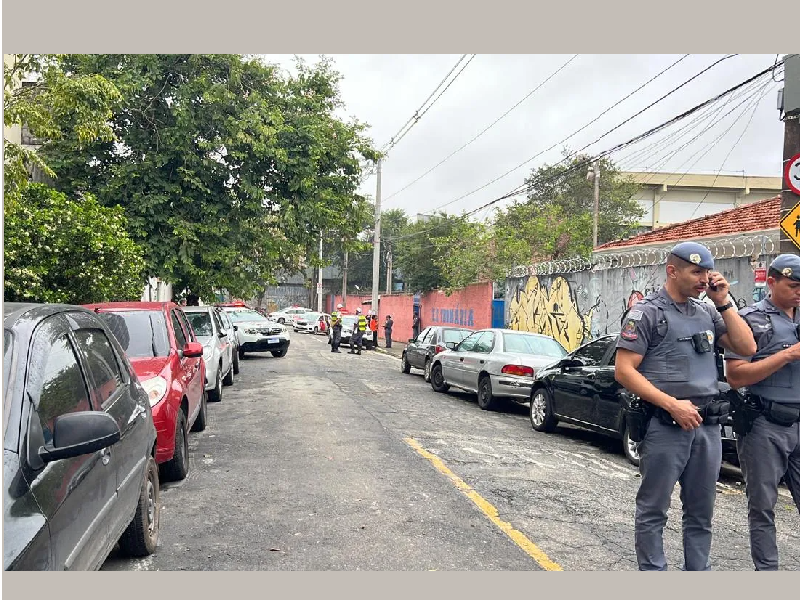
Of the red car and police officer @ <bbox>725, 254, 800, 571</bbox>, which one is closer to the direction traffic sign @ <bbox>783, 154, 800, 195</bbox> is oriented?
the police officer

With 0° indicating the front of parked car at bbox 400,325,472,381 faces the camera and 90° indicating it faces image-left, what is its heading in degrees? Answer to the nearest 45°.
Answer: approximately 135°

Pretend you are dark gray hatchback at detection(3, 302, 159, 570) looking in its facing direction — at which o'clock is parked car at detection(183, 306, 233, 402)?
The parked car is roughly at 5 o'clock from the dark gray hatchback.

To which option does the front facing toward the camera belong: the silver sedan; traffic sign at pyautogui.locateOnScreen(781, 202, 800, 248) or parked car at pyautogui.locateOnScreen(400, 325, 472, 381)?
the traffic sign

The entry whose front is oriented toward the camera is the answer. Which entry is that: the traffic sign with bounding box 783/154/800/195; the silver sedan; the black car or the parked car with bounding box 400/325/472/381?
the traffic sign

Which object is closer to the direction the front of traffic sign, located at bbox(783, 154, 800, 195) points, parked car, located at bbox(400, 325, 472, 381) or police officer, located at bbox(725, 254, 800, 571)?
the police officer

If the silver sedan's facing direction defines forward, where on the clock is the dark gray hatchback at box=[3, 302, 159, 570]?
The dark gray hatchback is roughly at 8 o'clock from the silver sedan.

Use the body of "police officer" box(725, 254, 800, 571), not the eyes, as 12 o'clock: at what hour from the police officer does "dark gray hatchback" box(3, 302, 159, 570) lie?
The dark gray hatchback is roughly at 3 o'clock from the police officer.
